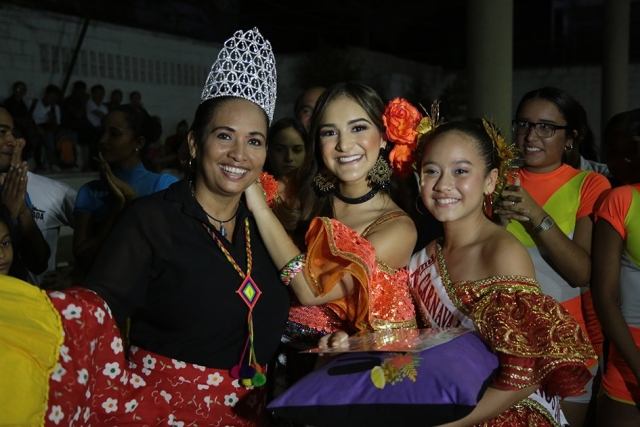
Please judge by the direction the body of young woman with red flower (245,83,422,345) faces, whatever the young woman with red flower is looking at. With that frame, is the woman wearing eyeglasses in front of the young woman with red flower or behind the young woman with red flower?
behind

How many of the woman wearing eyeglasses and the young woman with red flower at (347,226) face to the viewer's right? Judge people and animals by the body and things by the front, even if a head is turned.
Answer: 0

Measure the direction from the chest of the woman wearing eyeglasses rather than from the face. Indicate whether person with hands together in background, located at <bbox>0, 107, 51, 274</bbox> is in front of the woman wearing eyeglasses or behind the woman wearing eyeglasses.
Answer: in front

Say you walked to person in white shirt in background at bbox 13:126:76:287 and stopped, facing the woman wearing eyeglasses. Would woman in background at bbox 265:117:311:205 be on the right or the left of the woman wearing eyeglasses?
left

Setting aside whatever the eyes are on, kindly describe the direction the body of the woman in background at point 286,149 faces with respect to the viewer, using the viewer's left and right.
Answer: facing the viewer

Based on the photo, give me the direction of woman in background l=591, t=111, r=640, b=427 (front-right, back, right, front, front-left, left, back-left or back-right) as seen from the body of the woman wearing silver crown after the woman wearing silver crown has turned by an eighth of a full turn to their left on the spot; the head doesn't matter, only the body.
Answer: front

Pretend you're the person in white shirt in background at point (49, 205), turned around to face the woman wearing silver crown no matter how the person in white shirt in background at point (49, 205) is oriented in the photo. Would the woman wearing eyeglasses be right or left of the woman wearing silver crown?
left

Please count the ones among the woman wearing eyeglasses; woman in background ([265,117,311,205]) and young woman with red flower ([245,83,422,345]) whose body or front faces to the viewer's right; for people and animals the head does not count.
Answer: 0

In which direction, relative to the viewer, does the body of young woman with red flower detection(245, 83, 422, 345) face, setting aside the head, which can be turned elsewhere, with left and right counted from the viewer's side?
facing the viewer and to the left of the viewer

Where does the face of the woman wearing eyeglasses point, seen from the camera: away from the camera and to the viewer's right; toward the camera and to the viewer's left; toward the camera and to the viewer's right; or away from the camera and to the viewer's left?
toward the camera and to the viewer's left
